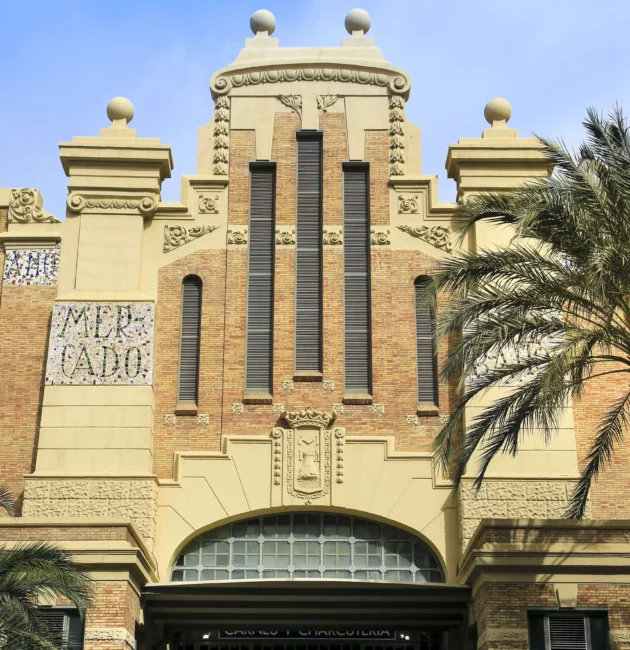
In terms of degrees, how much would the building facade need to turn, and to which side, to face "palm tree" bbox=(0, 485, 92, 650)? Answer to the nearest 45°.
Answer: approximately 45° to its right

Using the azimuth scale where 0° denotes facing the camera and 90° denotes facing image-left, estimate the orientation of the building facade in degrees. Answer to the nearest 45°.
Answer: approximately 0°

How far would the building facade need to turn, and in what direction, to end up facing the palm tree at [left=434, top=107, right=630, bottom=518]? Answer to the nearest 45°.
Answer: approximately 45° to its left
